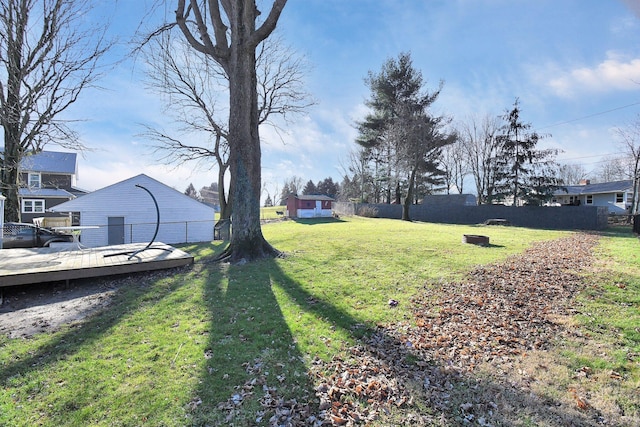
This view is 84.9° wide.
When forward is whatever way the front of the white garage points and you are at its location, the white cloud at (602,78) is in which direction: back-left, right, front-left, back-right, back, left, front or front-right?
back-left

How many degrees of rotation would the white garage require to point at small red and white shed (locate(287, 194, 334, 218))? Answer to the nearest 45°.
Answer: approximately 135° to its left

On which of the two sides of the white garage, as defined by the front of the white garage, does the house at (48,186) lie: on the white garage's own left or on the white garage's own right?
on the white garage's own right

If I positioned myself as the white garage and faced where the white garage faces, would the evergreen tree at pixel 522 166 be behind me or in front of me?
behind

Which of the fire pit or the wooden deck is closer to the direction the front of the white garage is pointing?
the wooden deck

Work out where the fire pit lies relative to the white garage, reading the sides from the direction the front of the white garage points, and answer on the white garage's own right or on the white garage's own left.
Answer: on the white garage's own left
